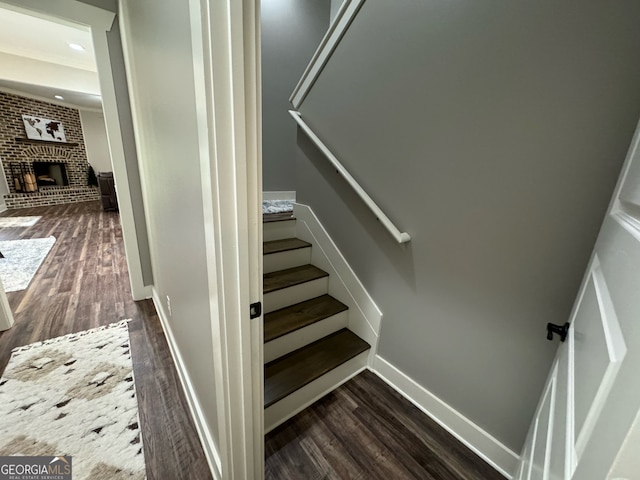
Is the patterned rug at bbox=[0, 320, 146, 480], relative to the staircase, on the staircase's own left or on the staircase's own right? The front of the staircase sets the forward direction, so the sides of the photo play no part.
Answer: on the staircase's own right

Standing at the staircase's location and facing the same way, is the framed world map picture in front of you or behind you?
behind

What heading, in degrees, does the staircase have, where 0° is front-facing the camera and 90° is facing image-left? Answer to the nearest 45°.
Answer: approximately 315°

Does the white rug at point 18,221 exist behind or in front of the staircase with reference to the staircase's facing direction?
behind

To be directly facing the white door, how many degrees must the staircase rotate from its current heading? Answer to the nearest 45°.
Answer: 0° — it already faces it

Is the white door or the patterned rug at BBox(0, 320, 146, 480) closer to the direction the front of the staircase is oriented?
the white door

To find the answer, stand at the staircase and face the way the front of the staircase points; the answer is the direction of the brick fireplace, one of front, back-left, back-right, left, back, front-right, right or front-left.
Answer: back

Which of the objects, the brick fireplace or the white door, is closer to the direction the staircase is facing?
the white door
